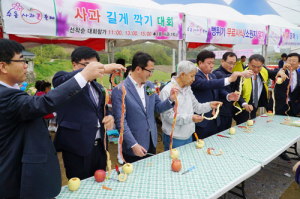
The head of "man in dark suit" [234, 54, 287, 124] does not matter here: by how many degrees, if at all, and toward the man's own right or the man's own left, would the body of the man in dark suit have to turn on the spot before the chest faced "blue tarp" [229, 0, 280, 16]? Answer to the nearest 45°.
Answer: approximately 180°

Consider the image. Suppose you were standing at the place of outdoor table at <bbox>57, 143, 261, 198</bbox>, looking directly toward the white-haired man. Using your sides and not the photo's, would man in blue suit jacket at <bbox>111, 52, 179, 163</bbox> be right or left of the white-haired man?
left

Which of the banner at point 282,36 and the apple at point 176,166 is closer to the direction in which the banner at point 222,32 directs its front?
the apple

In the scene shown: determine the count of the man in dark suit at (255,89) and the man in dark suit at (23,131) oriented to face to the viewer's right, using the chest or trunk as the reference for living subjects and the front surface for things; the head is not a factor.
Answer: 1

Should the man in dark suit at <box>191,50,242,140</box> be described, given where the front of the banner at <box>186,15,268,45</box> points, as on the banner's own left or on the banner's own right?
on the banner's own right

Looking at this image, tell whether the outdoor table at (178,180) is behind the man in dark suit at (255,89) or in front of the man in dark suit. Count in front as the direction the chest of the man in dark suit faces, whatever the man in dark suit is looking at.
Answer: in front

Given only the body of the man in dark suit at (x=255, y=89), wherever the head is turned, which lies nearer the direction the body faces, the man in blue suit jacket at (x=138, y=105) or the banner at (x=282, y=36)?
the man in blue suit jacket

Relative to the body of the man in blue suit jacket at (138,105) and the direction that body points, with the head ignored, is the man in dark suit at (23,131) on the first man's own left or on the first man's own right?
on the first man's own right

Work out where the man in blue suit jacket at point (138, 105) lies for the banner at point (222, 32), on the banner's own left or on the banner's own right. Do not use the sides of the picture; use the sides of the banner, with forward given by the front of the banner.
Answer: on the banner's own right

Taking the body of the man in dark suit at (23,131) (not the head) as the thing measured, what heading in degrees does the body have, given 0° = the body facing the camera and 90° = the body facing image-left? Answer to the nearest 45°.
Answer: approximately 270°

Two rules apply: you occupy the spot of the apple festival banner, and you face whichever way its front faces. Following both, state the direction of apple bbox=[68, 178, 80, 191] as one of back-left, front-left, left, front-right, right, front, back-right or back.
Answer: front-right

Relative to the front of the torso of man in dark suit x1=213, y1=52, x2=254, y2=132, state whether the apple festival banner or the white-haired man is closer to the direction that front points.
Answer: the white-haired man
